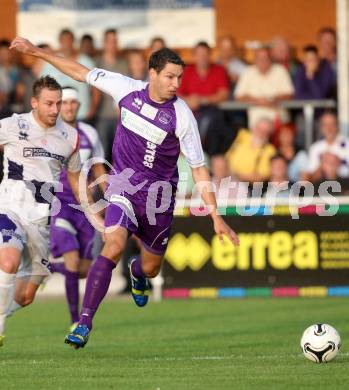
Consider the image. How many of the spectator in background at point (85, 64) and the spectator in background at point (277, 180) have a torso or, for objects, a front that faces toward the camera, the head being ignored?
2

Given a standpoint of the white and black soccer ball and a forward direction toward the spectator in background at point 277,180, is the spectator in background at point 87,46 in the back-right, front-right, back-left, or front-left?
front-left

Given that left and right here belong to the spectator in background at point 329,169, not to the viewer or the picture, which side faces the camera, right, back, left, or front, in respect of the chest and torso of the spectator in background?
front

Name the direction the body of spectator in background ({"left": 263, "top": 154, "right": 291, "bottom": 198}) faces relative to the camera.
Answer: toward the camera

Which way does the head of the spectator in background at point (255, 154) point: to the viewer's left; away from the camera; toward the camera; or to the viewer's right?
toward the camera

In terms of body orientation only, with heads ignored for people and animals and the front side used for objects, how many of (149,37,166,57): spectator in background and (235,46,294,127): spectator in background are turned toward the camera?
2

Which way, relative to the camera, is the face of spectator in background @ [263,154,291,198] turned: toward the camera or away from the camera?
toward the camera

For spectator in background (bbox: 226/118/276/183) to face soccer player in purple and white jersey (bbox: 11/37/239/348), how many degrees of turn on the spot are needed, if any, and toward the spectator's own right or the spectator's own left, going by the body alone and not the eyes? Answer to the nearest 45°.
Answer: approximately 45° to the spectator's own right

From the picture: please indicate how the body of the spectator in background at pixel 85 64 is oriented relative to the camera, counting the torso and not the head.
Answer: toward the camera

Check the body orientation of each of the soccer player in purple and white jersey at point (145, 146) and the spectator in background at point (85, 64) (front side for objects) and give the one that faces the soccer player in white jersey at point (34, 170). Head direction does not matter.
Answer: the spectator in background

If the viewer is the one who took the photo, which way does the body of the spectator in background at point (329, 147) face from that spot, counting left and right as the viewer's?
facing the viewer

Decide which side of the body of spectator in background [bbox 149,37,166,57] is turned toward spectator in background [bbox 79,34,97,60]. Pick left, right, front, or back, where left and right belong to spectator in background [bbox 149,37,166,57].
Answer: right

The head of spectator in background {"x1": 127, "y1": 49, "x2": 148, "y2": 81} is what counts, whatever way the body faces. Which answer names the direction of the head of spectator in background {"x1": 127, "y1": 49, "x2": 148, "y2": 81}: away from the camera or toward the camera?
toward the camera
